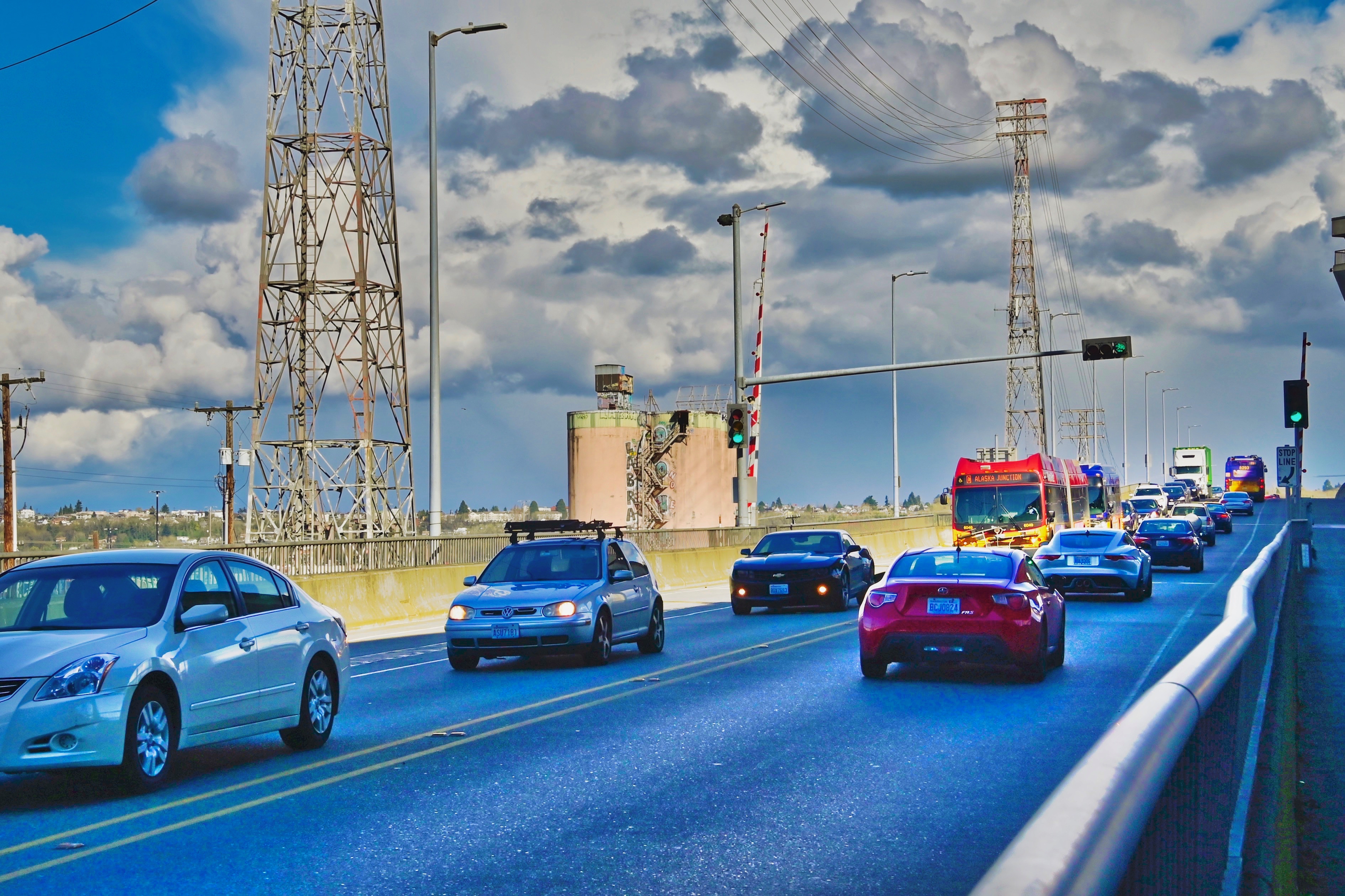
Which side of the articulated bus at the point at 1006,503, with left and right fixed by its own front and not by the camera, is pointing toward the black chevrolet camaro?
front

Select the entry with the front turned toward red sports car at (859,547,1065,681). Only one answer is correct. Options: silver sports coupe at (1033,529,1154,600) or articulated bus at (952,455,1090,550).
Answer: the articulated bus

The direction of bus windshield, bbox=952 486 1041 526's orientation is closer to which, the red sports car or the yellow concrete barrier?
the red sports car

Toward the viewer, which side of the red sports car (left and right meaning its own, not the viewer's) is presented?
back

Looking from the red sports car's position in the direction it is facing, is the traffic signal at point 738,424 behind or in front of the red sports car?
in front
